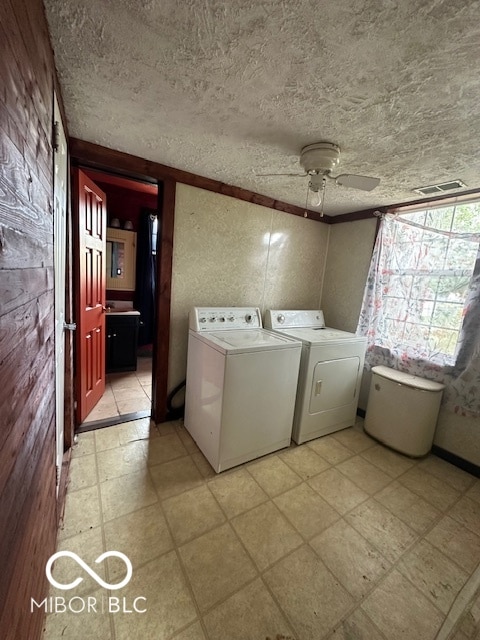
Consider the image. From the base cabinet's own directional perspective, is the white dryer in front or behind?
in front

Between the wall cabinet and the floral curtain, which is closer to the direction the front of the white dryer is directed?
the floral curtain

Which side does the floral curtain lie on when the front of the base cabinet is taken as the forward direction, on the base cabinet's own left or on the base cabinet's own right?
on the base cabinet's own left

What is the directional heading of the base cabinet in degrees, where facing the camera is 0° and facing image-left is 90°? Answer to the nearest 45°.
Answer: approximately 0°

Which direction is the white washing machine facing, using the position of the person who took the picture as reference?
facing the viewer and to the right of the viewer

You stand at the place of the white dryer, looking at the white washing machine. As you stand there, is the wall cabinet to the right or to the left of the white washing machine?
right

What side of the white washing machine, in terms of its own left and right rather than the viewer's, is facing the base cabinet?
back
